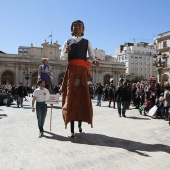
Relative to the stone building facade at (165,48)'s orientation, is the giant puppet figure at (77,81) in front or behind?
in front

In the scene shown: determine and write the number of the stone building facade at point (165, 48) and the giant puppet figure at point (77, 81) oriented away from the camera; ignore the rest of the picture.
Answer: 0

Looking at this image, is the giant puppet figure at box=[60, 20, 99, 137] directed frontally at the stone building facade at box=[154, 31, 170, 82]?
no

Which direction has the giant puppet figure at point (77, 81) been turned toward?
toward the camera

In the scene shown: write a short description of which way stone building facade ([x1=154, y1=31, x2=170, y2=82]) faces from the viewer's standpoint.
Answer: facing the viewer and to the left of the viewer
